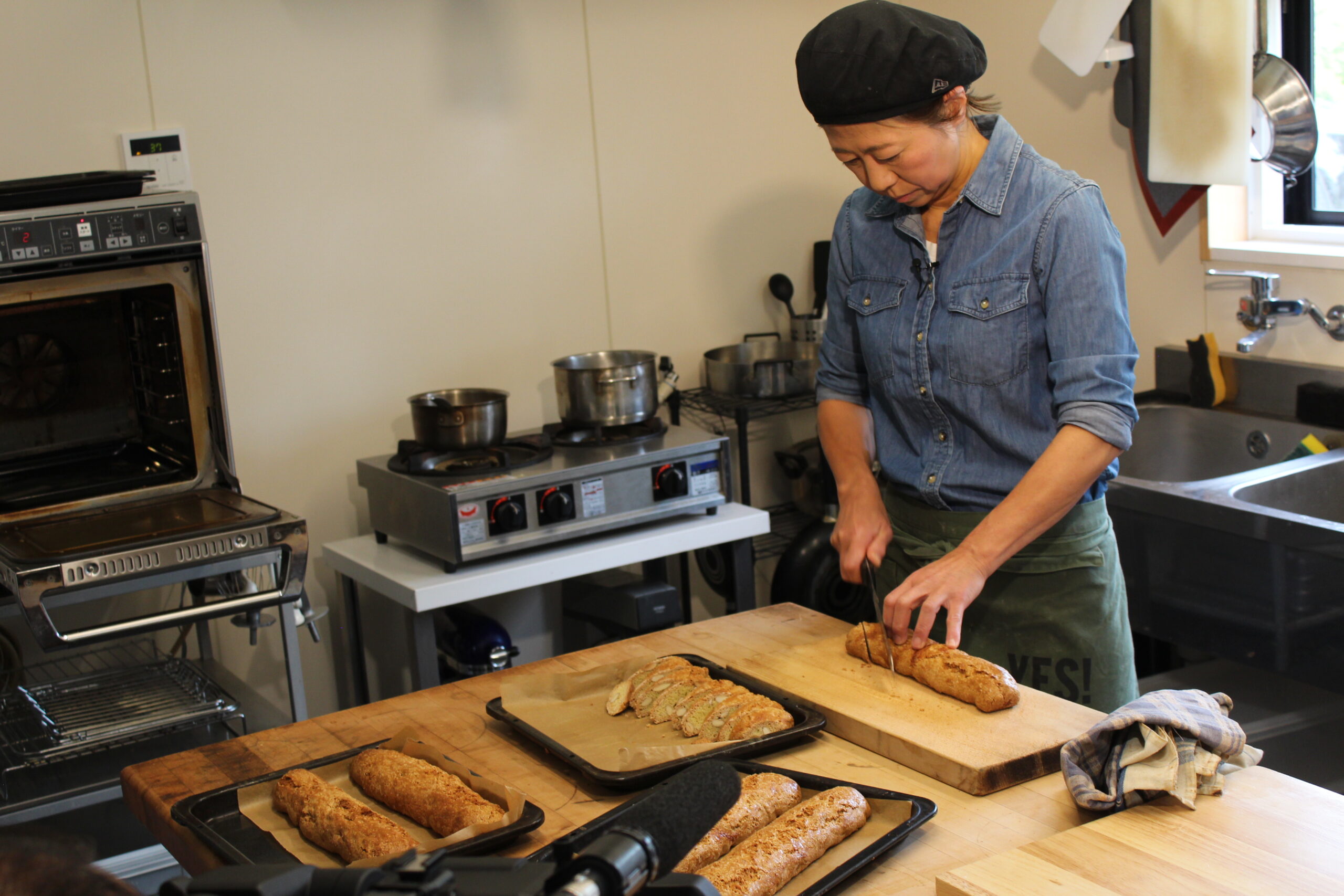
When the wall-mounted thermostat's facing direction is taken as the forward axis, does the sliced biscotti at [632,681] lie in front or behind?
in front

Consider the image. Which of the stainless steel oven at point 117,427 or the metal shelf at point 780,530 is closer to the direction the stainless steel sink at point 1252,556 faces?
the stainless steel oven

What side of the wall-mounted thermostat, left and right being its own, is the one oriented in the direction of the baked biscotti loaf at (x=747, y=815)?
front

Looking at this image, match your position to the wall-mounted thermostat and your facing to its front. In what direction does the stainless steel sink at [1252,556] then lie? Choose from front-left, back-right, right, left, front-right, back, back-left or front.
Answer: front-left

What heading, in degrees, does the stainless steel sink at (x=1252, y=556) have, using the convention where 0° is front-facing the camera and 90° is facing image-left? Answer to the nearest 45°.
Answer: approximately 45°

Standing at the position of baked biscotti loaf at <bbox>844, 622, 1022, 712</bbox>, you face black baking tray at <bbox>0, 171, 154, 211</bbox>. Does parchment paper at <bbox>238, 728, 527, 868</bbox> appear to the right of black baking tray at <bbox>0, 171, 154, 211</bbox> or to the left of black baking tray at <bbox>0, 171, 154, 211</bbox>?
left

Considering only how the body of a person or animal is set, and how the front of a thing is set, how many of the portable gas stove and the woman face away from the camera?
0

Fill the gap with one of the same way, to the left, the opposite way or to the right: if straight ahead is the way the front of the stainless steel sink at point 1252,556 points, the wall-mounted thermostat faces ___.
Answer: to the left

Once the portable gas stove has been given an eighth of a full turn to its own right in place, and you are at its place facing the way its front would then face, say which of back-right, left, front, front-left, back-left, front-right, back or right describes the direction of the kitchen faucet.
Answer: left

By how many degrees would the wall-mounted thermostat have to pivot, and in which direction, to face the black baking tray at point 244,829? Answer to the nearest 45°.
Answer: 0° — it already faces it

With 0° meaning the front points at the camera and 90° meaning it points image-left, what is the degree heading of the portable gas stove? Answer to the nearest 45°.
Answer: approximately 315°
